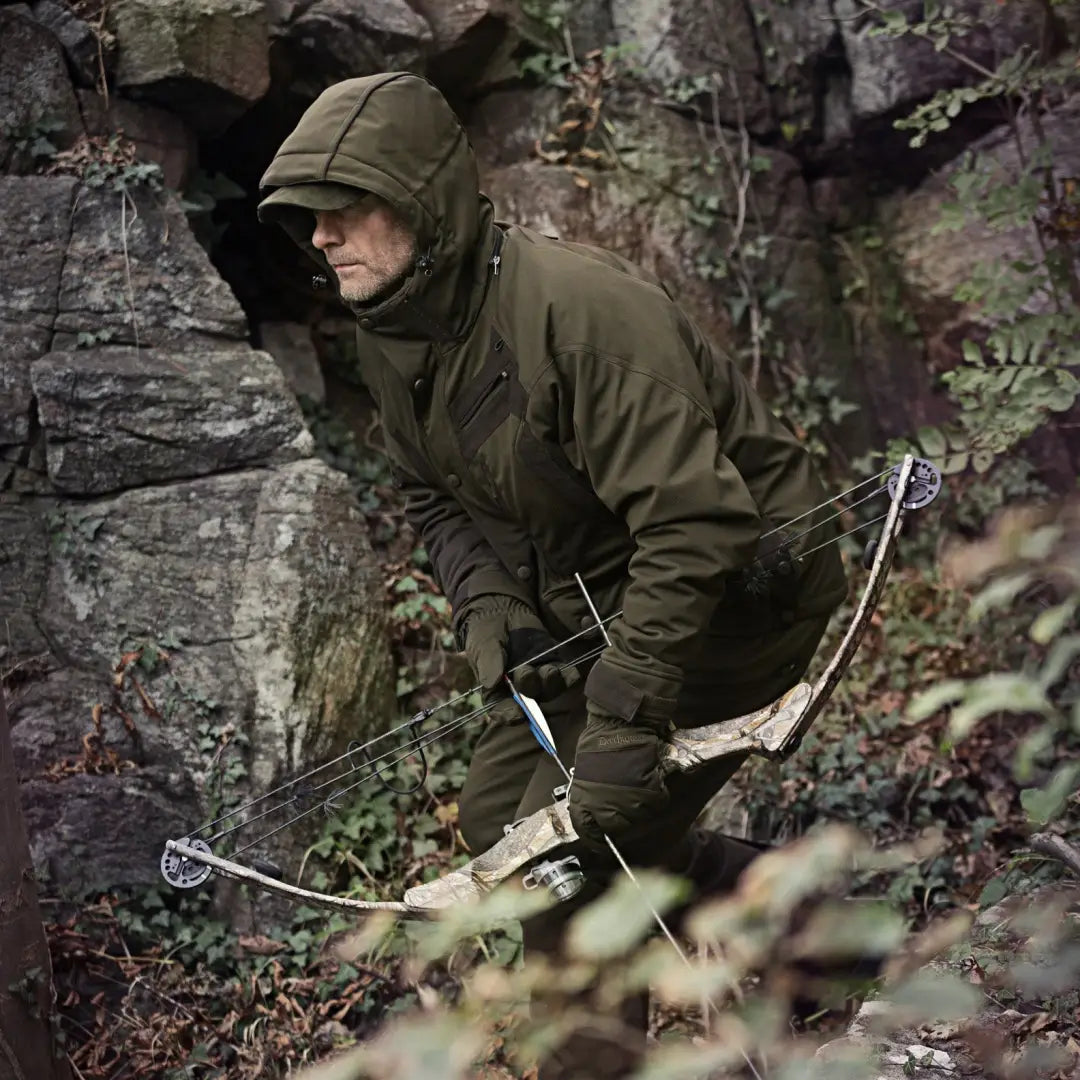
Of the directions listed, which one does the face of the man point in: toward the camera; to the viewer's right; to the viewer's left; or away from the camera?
to the viewer's left

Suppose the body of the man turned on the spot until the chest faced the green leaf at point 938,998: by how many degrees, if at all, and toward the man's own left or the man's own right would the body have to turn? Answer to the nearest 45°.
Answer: approximately 45° to the man's own left

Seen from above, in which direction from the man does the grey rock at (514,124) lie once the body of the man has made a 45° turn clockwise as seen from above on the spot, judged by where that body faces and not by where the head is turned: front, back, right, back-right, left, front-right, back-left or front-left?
right

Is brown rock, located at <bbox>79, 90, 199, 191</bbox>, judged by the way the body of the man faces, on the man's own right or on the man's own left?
on the man's own right

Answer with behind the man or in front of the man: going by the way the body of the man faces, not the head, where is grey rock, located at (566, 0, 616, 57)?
behind

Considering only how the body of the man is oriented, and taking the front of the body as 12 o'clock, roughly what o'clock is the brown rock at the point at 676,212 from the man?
The brown rock is roughly at 5 o'clock from the man.

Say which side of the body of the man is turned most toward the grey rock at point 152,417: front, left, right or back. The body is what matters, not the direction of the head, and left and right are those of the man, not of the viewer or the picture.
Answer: right

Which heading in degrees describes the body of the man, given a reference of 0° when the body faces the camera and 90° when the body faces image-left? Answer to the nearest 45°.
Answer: approximately 45°

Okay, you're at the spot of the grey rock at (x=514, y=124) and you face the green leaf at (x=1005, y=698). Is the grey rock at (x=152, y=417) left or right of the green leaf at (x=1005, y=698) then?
right
